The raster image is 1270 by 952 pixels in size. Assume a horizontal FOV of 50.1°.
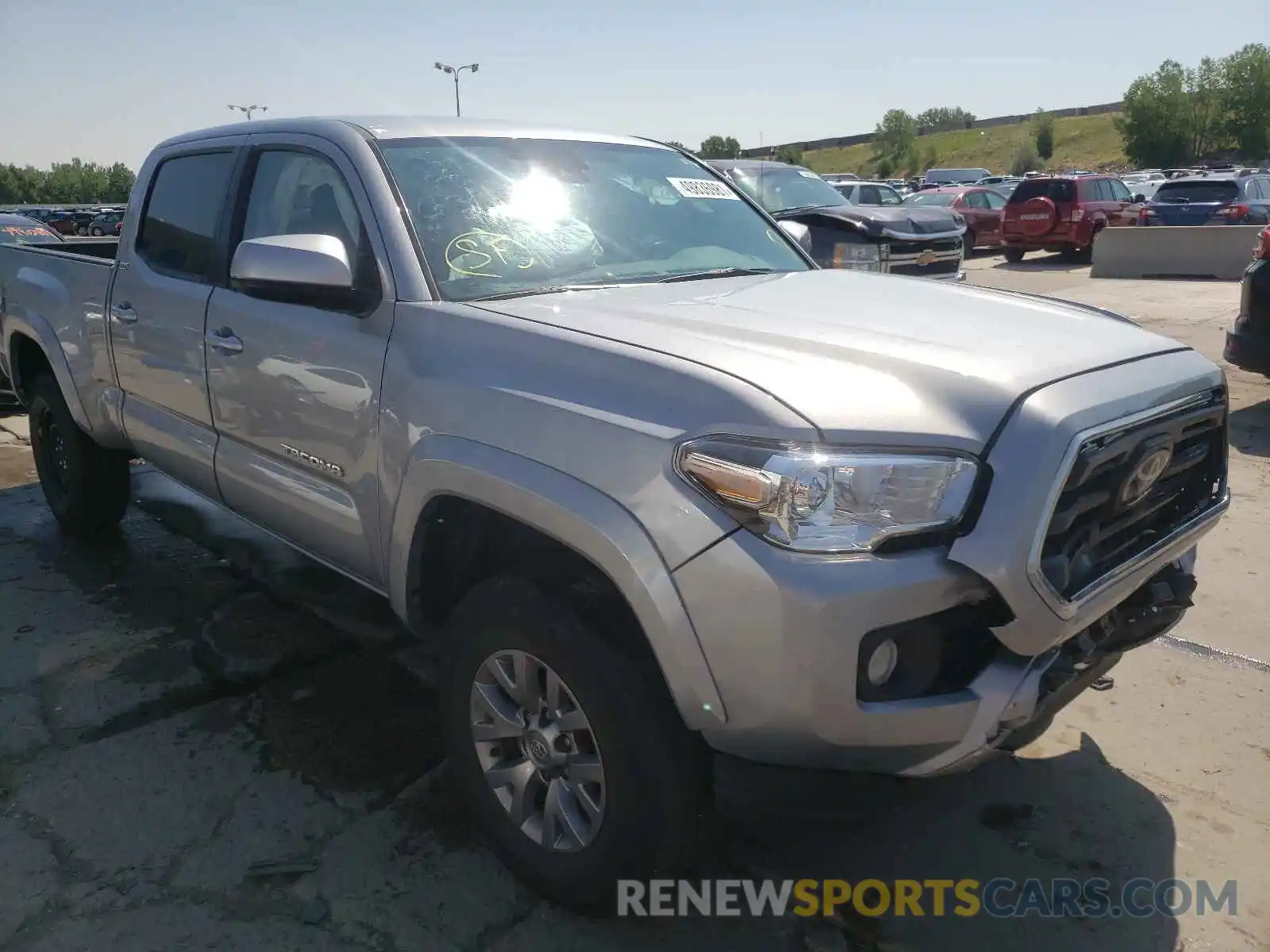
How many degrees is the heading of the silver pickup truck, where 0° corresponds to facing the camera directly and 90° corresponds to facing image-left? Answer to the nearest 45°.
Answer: approximately 315°

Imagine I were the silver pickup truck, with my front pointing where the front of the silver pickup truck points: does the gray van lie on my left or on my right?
on my left

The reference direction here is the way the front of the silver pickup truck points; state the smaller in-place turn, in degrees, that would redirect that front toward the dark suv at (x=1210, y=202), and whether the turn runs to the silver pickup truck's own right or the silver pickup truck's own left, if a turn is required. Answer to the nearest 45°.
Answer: approximately 90° to the silver pickup truck's own left

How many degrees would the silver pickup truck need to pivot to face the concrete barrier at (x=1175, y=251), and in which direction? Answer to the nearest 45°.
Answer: approximately 90° to its left

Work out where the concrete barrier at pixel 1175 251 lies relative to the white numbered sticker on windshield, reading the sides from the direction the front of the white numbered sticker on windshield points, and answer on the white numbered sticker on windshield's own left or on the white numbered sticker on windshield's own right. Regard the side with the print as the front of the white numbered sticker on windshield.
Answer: on the white numbered sticker on windshield's own left

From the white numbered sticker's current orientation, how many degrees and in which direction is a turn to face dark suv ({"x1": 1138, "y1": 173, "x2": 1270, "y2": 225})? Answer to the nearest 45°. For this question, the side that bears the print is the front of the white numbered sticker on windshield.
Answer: approximately 90° to its left

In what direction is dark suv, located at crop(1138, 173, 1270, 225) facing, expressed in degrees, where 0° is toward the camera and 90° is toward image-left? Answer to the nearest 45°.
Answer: approximately 225°

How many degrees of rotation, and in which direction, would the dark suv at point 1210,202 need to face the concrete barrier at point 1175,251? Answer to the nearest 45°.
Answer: approximately 135° to its right

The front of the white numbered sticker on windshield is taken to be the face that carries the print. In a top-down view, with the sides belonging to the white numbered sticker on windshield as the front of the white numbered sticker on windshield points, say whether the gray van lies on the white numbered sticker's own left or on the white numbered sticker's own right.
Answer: on the white numbered sticker's own left

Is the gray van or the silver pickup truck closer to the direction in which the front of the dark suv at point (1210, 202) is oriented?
the gray van

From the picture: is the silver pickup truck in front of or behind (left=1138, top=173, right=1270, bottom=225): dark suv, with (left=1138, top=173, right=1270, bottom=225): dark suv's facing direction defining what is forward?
behind
